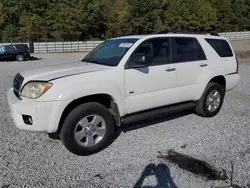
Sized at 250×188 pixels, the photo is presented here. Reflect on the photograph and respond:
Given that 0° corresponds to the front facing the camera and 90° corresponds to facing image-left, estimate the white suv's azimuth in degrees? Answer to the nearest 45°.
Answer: approximately 45°

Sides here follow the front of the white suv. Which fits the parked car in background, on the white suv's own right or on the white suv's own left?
on the white suv's own right
